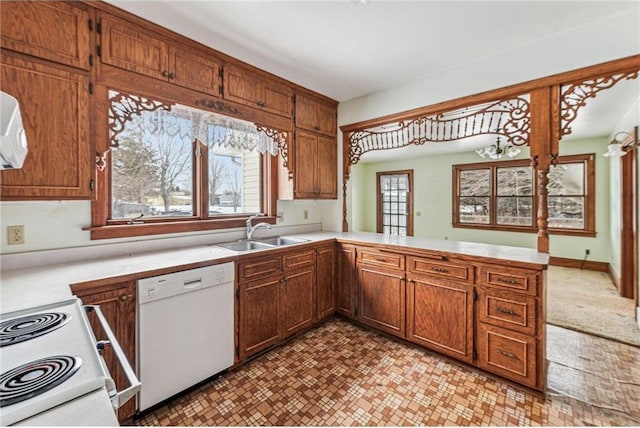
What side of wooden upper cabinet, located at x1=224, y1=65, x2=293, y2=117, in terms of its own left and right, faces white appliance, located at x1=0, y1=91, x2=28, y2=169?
right

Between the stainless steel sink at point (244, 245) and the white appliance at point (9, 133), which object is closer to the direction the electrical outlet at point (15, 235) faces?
the white appliance

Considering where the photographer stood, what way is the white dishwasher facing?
facing the viewer and to the right of the viewer

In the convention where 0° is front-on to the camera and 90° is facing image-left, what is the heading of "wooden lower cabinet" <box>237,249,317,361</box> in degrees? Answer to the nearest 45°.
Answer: approximately 315°

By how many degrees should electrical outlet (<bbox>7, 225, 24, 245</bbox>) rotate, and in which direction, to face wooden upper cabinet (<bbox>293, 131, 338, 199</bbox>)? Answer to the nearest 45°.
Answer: approximately 90° to its left

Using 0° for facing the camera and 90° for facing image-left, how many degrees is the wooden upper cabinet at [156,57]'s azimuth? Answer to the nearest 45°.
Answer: approximately 315°

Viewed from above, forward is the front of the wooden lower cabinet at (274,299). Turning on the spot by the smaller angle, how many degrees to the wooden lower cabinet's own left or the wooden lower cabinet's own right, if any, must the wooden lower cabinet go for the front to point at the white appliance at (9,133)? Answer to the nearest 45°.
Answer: approximately 90° to the wooden lower cabinet's own right

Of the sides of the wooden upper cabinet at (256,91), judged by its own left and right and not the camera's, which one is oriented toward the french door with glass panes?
left

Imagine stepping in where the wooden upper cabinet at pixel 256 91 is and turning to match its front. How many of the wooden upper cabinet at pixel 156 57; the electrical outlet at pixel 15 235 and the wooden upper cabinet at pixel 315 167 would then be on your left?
1

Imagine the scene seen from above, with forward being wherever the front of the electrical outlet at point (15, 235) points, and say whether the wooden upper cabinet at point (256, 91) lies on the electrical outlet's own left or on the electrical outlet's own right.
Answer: on the electrical outlet's own left

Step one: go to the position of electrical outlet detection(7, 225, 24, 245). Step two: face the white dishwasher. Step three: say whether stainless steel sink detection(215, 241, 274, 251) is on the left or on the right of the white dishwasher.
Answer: left

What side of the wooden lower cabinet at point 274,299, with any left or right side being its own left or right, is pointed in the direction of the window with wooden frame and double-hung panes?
left
